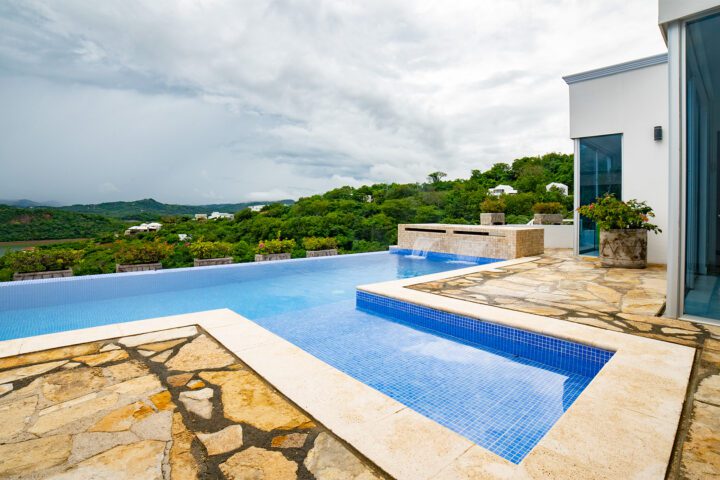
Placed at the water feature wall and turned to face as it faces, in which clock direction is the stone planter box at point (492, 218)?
The stone planter box is roughly at 5 o'clock from the water feature wall.

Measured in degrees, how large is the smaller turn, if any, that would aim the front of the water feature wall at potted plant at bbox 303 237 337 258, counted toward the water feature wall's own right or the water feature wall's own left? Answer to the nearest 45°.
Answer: approximately 45° to the water feature wall's own right

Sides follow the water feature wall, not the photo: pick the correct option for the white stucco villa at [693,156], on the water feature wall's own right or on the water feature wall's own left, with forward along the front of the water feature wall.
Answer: on the water feature wall's own left

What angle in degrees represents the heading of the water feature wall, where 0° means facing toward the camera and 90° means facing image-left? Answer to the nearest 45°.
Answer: approximately 45°

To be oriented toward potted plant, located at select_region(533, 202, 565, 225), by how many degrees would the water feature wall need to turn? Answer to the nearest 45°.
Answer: approximately 180°

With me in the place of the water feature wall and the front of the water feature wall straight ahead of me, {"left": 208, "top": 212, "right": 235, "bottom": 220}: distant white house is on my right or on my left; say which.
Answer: on my right
